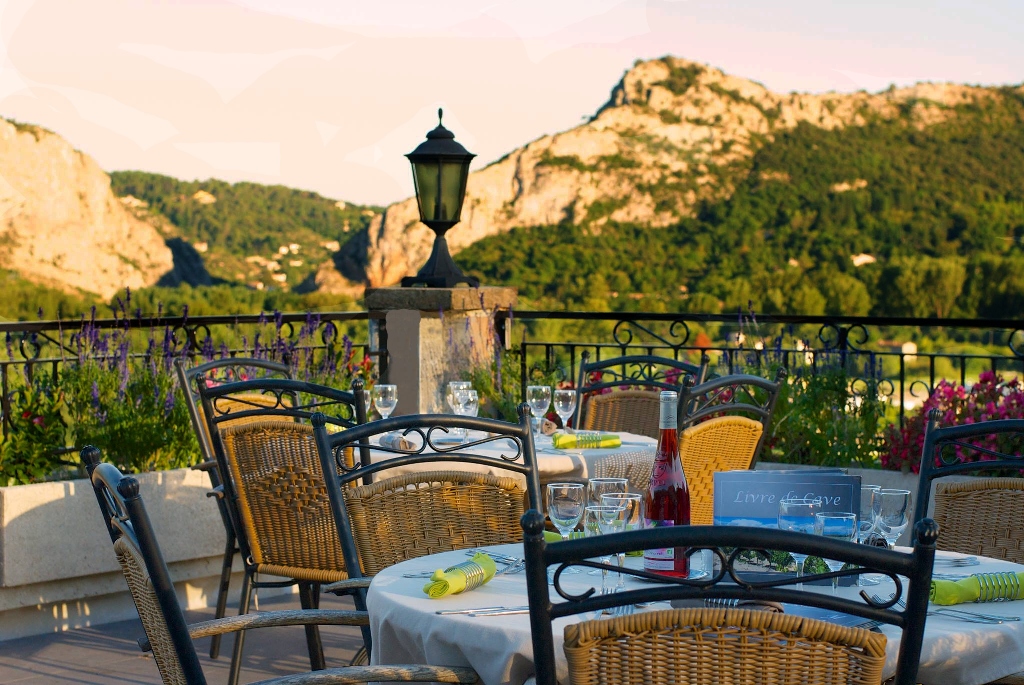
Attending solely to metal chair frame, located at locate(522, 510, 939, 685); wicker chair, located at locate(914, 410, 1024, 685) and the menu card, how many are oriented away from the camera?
1

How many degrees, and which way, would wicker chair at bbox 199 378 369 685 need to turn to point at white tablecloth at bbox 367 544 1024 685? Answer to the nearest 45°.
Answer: approximately 135° to its right

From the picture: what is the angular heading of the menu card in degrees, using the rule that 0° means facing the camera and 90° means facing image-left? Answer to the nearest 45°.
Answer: approximately 0°

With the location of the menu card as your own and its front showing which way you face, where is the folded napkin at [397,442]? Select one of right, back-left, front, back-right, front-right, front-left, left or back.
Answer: back-right

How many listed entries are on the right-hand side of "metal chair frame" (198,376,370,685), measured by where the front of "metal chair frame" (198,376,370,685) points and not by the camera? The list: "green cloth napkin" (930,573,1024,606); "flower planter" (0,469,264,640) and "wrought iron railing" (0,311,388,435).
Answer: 1

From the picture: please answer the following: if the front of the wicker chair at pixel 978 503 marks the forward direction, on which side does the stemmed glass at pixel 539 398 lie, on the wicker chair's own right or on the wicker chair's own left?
on the wicker chair's own right

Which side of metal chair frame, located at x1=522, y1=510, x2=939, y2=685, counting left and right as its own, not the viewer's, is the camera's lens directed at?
back

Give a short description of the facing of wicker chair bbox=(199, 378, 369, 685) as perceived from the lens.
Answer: facing away from the viewer and to the right of the viewer

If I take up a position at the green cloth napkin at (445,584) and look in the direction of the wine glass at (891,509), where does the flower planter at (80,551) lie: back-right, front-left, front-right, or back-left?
back-left

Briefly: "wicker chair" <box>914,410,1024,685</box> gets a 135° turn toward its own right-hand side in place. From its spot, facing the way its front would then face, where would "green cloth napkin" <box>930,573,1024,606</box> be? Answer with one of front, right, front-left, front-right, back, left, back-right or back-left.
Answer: back

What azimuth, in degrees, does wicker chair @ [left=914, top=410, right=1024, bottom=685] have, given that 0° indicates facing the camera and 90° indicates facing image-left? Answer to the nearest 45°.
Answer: approximately 45°

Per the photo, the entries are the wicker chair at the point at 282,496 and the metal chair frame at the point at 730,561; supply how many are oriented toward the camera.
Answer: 0

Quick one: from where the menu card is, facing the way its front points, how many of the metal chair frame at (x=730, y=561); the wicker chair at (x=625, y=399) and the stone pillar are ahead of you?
1

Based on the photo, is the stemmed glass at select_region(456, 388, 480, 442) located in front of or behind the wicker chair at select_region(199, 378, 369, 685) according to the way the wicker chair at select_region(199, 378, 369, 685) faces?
in front

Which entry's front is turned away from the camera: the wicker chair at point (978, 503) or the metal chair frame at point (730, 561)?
the metal chair frame

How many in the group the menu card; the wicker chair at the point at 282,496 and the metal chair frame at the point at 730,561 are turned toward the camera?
1
